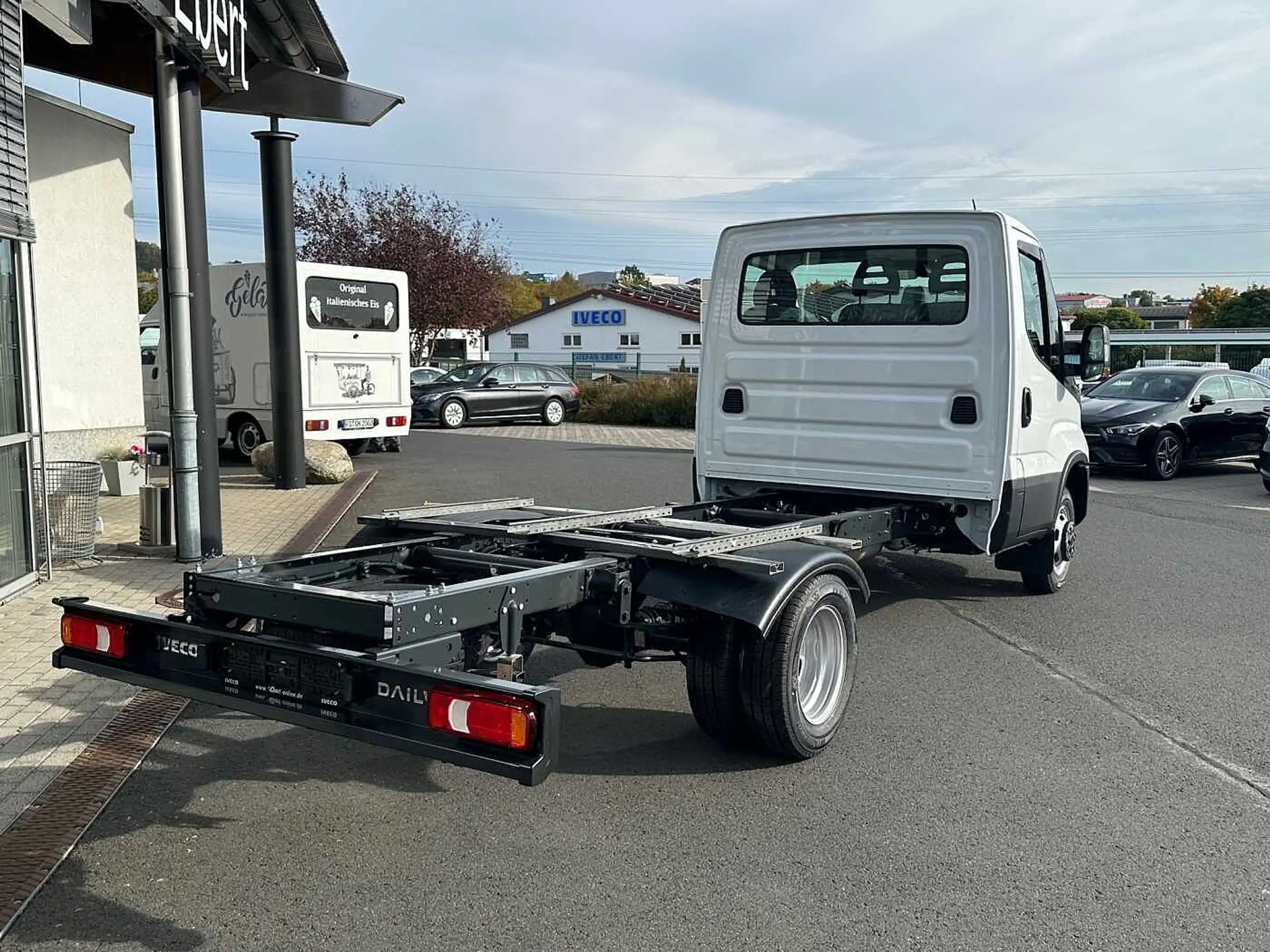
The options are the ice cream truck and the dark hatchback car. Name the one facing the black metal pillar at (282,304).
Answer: the dark hatchback car

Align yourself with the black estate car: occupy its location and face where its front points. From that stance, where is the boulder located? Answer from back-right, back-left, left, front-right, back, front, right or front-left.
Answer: front-left

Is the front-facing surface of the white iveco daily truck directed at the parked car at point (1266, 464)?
yes

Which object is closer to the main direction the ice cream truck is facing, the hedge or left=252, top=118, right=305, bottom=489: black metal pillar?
the hedge

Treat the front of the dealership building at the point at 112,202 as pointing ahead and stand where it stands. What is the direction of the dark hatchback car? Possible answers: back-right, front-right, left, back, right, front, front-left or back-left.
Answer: front-left

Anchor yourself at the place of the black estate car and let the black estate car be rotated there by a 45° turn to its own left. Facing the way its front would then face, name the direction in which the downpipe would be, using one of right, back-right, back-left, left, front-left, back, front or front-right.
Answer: front

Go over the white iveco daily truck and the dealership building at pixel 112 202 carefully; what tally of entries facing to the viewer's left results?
0

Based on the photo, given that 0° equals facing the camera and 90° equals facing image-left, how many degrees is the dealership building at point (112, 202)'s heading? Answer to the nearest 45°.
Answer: approximately 315°

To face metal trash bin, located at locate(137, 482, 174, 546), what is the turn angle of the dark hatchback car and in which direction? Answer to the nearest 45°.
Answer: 0° — it already faces it

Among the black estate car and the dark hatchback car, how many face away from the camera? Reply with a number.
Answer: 0

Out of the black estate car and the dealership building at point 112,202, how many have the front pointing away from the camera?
0

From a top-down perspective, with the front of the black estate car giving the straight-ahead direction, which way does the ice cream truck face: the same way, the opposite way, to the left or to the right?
to the right

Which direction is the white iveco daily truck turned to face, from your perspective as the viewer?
facing away from the viewer and to the right of the viewer

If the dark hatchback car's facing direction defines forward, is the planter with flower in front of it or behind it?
in front
